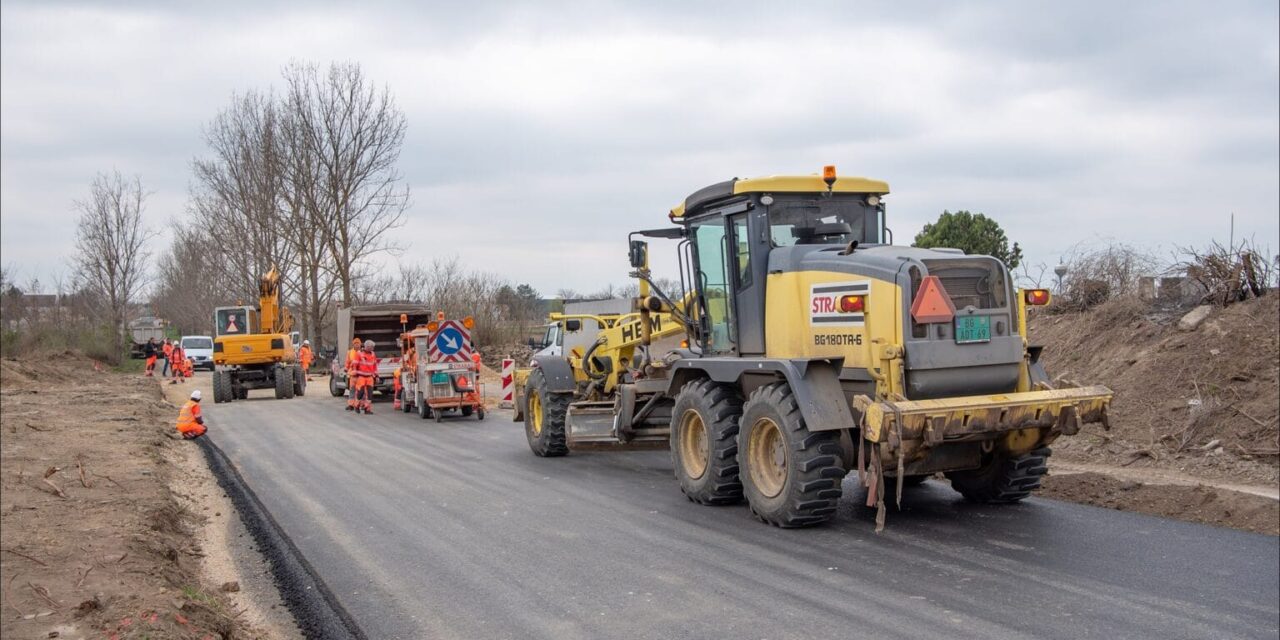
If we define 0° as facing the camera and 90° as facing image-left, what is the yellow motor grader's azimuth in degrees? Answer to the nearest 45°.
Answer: approximately 135°

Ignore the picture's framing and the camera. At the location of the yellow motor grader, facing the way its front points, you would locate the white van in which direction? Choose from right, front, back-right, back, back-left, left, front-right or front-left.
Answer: front

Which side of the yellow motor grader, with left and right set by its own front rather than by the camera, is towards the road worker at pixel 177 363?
front

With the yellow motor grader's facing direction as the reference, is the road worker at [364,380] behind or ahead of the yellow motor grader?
ahead

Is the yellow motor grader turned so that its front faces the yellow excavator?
yes

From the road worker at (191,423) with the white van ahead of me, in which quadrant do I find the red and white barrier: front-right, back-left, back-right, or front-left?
front-right

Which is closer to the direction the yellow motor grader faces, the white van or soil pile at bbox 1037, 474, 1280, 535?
the white van
